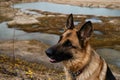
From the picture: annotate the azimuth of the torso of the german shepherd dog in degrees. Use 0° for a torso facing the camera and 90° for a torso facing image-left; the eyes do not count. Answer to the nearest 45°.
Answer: approximately 45°
